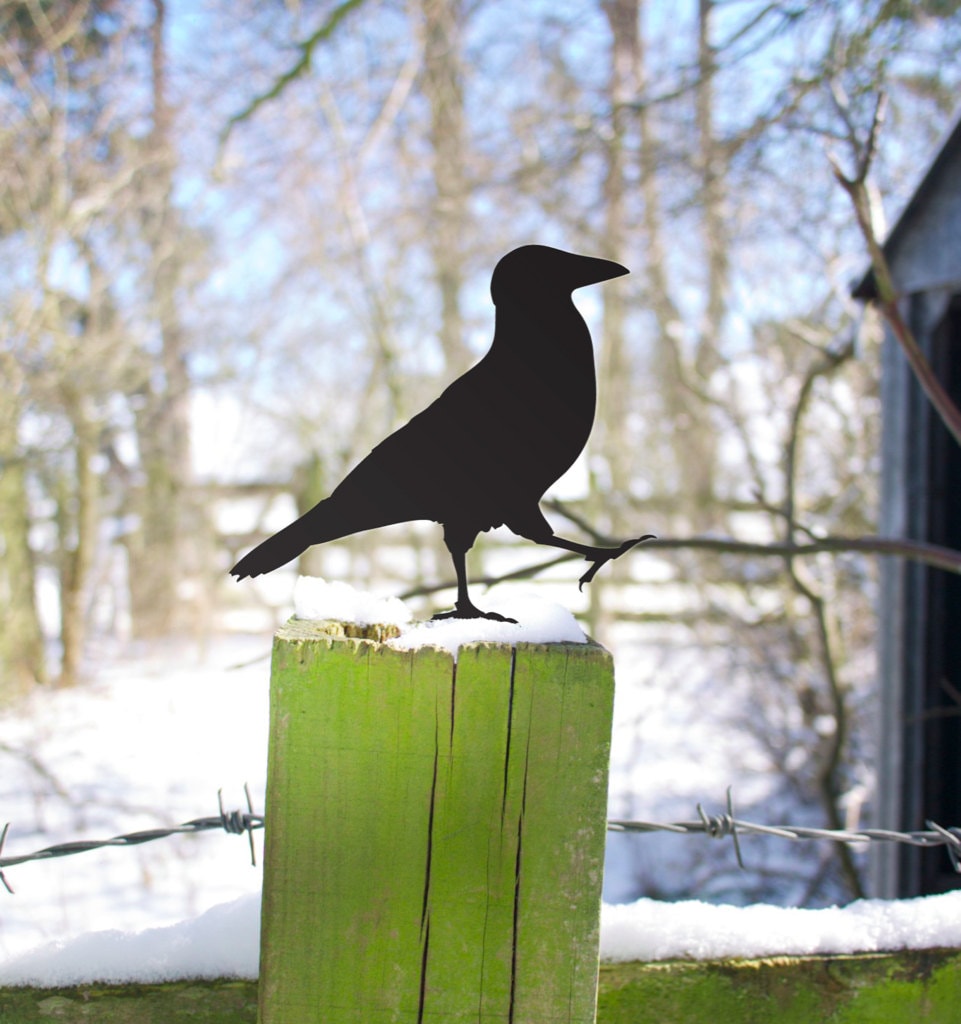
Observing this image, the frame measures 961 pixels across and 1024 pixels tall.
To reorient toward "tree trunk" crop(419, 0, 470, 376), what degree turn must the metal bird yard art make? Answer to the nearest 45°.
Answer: approximately 90° to its left

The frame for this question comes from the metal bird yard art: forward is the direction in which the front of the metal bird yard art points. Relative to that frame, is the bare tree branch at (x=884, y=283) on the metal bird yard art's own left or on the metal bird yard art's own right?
on the metal bird yard art's own left

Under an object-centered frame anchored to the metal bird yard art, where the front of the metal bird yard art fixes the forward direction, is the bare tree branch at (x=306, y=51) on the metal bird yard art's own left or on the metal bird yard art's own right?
on the metal bird yard art's own left

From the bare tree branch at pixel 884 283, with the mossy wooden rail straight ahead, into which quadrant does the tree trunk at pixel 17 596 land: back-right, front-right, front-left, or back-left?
back-right

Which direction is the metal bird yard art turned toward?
to the viewer's right

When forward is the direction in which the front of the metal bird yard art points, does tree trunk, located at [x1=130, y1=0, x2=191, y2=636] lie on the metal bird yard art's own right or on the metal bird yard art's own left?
on the metal bird yard art's own left
